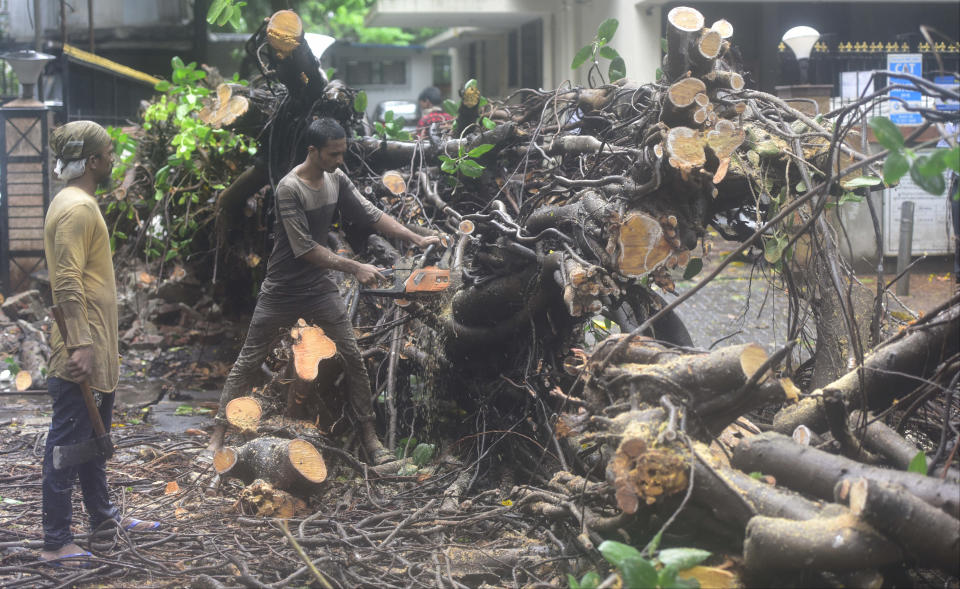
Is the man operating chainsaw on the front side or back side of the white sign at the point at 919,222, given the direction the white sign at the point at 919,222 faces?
on the front side

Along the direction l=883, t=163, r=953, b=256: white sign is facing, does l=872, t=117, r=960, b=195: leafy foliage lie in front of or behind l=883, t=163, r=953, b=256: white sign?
in front

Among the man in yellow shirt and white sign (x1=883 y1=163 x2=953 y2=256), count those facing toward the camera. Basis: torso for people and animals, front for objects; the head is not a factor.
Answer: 1

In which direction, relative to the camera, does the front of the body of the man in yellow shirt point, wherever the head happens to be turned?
to the viewer's right

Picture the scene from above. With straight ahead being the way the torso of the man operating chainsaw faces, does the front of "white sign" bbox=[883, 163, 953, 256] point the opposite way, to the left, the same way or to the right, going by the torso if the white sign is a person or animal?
to the right

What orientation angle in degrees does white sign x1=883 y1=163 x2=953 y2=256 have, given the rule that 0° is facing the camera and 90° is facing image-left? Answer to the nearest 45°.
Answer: approximately 0°

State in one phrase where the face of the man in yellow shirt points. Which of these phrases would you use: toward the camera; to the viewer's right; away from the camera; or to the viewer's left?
to the viewer's right

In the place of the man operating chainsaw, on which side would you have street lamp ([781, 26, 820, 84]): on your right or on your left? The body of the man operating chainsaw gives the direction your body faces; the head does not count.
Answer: on your left

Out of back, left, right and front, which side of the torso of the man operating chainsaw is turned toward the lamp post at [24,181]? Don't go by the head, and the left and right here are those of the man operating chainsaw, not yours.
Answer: back
